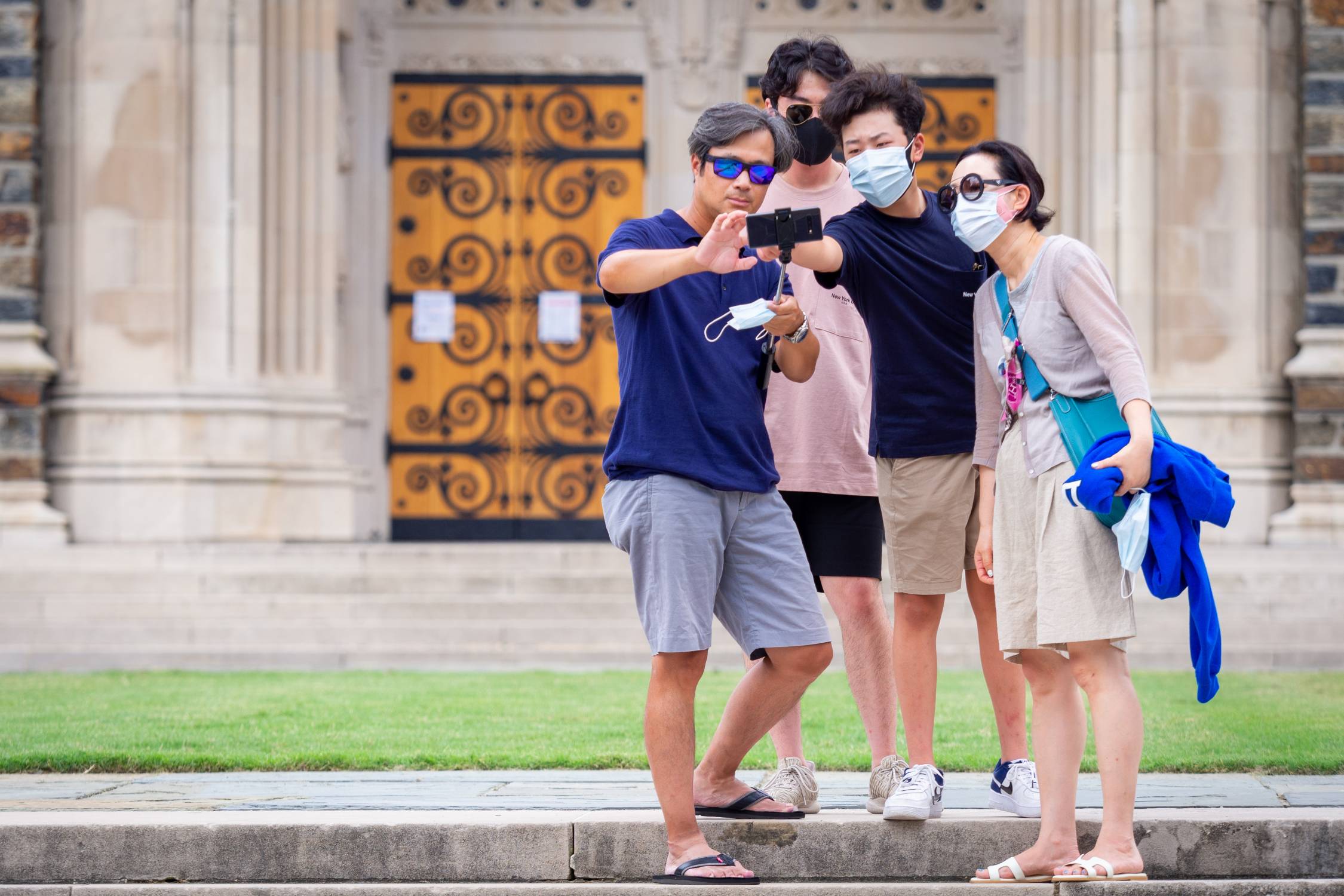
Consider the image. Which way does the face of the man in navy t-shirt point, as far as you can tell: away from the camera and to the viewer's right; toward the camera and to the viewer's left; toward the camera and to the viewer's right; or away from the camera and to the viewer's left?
toward the camera and to the viewer's left

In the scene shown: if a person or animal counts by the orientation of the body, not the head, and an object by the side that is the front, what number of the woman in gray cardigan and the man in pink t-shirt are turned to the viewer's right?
0

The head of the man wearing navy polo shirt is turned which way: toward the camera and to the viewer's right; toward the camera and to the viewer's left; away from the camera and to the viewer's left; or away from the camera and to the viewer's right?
toward the camera and to the viewer's right

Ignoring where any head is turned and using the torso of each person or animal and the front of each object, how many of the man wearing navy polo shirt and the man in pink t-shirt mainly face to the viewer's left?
0

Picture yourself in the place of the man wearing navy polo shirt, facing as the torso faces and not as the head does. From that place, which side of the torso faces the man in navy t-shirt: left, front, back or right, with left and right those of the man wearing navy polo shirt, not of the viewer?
left
